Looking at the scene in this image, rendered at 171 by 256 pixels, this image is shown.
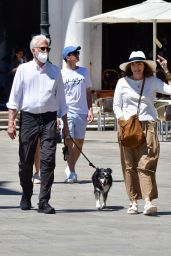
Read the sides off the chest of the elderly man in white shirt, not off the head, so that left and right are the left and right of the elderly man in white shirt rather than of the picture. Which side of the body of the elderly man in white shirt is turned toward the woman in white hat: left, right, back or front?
left

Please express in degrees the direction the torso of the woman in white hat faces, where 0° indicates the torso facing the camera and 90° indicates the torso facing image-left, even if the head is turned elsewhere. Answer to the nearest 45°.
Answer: approximately 0°

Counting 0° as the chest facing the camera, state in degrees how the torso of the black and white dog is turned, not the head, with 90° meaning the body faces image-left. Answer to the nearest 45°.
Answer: approximately 0°

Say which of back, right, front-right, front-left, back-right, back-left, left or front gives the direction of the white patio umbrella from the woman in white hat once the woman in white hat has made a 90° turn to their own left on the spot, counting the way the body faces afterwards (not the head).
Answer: left

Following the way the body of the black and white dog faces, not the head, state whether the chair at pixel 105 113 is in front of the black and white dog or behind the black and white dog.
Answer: behind

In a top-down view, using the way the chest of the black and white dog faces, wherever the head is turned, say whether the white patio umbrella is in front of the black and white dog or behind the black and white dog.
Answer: behind

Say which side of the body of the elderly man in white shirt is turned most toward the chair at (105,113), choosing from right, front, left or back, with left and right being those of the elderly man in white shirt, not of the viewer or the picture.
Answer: back
